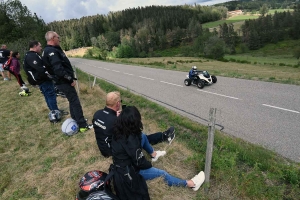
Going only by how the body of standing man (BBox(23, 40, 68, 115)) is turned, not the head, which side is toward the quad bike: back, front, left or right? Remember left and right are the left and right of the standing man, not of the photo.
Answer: front

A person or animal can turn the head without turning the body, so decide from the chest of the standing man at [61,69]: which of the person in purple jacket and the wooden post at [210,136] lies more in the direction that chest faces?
the wooden post

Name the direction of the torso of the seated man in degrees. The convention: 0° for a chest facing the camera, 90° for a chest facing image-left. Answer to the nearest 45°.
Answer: approximately 225°

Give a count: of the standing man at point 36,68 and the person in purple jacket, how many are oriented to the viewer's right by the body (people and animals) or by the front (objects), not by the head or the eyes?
2

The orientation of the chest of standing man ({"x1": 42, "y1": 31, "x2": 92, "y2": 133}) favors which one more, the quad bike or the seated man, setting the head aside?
the quad bike

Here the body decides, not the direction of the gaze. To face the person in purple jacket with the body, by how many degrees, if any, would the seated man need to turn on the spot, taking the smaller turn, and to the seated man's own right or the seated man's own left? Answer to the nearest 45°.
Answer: approximately 90° to the seated man's own left

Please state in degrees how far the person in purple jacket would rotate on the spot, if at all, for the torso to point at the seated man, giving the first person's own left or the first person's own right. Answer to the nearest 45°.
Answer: approximately 90° to the first person's own right

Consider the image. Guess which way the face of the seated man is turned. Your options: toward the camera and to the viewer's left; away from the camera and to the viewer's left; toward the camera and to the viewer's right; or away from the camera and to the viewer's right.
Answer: away from the camera and to the viewer's right

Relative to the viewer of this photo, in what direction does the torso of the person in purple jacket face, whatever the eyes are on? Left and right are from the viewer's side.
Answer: facing to the right of the viewer

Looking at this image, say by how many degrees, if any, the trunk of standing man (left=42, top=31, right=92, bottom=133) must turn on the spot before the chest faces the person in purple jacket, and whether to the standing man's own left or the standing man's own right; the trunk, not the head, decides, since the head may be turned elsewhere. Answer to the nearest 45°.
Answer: approximately 90° to the standing man's own left

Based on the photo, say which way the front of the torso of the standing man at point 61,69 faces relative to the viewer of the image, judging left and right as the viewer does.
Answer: facing to the right of the viewer

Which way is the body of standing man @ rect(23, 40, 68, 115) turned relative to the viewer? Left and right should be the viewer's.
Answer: facing to the right of the viewer

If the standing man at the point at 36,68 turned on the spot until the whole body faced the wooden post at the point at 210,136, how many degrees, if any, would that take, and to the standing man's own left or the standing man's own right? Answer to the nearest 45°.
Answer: approximately 45° to the standing man's own right

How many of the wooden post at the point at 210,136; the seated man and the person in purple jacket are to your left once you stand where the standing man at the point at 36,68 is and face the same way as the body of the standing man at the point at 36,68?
1
